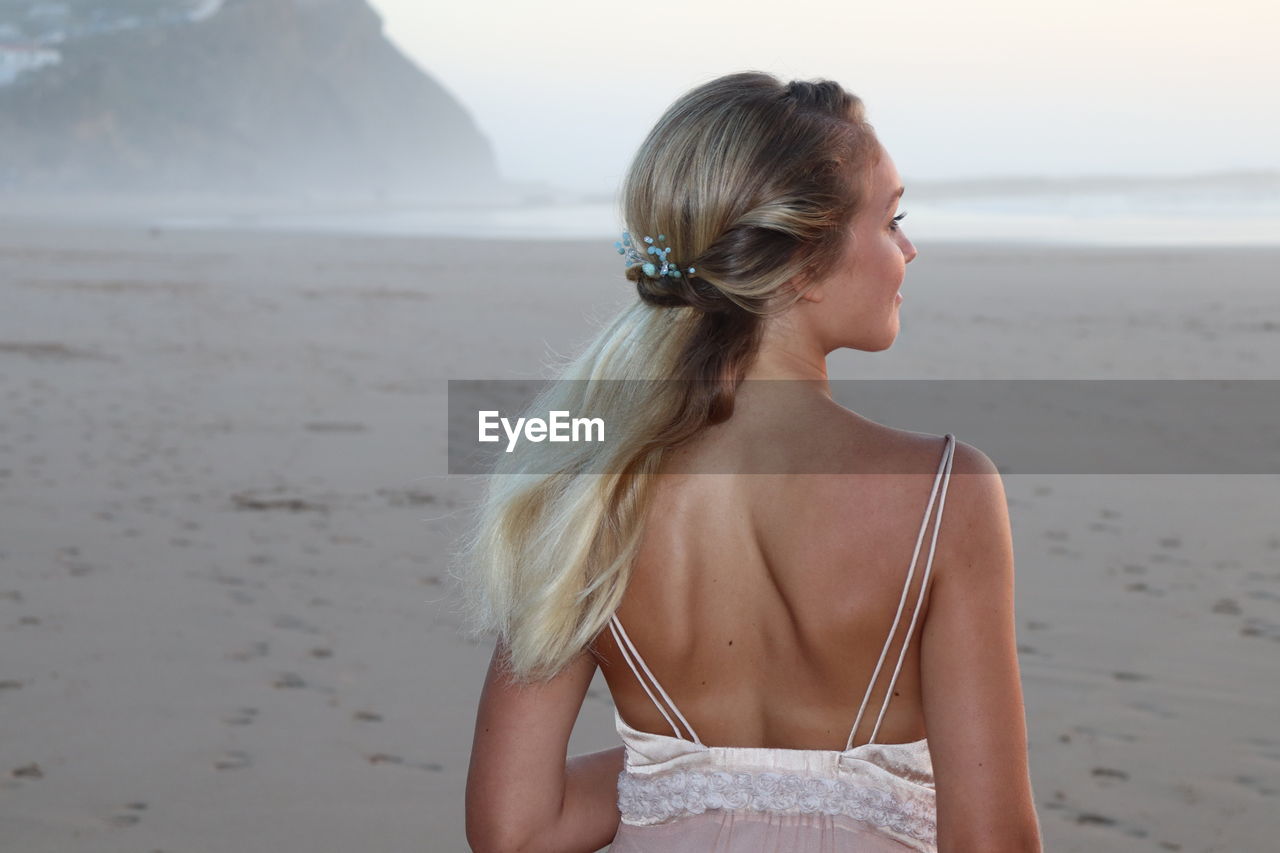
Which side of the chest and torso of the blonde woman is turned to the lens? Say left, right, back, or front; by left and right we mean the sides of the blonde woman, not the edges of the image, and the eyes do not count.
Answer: back

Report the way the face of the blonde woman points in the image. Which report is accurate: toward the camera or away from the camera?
away from the camera
